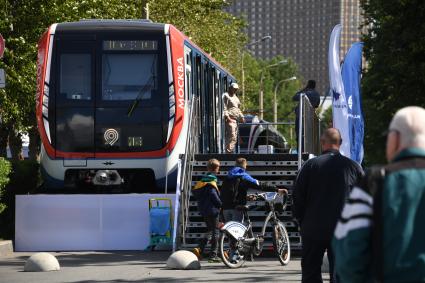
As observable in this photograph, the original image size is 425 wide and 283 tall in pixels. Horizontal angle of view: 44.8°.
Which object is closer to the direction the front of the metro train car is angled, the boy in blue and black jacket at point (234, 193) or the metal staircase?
the boy in blue and black jacket

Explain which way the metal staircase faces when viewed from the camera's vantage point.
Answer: facing the viewer

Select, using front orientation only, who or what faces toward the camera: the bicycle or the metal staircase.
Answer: the metal staircase

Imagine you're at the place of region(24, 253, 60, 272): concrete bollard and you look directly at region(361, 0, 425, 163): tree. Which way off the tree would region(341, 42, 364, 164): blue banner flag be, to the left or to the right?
right

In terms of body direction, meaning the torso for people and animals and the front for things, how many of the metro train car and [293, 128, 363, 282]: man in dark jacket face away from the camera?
1

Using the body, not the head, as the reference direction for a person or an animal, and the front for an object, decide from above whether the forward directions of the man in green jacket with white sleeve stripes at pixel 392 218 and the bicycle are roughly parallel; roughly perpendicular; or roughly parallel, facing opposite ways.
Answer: roughly perpendicular

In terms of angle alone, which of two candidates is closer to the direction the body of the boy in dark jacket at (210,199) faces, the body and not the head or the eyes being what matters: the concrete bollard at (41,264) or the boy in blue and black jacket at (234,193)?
the boy in blue and black jacket

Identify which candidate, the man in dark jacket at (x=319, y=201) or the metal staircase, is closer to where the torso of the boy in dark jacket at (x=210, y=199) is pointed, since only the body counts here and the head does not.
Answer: the metal staircase

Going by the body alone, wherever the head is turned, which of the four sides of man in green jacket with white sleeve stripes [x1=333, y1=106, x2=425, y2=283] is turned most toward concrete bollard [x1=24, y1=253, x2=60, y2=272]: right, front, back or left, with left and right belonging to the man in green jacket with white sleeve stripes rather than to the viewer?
front

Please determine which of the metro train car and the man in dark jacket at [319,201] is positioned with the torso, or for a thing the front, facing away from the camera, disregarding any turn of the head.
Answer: the man in dark jacket

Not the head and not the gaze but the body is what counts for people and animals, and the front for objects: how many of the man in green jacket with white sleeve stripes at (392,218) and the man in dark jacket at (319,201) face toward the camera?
0

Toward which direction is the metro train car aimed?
toward the camera

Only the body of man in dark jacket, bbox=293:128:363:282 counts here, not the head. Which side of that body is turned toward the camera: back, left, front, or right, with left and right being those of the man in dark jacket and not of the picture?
back

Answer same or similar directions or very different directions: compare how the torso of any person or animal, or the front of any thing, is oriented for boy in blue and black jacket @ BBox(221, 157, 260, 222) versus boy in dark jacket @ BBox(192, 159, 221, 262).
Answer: same or similar directions

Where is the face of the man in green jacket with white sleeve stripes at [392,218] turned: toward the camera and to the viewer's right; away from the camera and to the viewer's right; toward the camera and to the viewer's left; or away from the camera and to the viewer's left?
away from the camera and to the viewer's left

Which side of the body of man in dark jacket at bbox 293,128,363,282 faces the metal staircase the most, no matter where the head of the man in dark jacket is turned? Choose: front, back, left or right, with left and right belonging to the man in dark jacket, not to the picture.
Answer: front

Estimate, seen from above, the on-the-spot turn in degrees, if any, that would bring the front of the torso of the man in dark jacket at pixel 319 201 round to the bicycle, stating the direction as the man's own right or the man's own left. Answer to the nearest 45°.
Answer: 0° — they already face it
